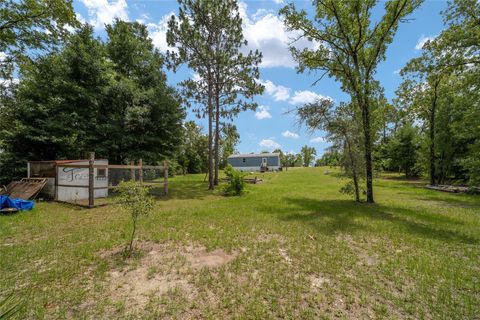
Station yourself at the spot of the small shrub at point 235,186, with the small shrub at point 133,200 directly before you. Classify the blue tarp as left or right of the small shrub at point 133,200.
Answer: right

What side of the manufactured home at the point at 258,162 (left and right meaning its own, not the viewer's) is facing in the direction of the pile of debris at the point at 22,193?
front

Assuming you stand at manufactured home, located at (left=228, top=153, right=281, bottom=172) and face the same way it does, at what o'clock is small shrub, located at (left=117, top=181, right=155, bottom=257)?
The small shrub is roughly at 12 o'clock from the manufactured home.

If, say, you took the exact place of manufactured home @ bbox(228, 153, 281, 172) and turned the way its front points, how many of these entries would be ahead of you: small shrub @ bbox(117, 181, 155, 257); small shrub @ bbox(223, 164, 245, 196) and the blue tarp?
3

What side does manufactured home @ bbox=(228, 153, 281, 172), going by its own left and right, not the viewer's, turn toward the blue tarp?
front

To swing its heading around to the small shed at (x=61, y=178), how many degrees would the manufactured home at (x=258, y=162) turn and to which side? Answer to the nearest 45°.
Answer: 0° — it already faces it

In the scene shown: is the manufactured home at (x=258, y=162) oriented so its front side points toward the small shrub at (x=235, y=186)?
yes

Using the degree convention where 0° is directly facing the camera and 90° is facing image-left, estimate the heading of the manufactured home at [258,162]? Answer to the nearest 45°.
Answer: approximately 0°
